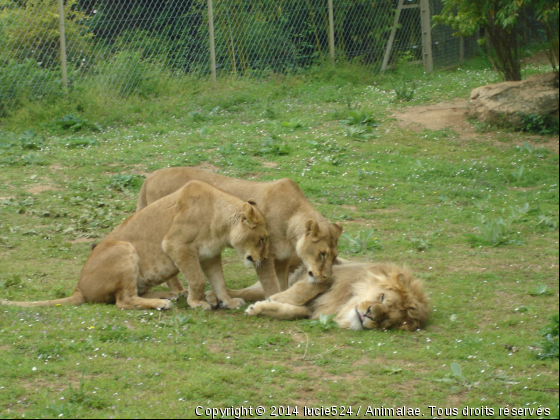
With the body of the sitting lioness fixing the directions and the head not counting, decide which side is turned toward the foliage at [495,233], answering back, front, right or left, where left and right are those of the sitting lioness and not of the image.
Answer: front

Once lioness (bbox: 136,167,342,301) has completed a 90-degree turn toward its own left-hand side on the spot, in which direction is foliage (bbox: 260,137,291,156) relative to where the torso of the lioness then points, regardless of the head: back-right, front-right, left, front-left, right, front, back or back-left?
front

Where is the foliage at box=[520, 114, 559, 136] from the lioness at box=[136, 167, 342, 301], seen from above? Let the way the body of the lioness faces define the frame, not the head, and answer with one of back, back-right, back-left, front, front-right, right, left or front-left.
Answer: front-left

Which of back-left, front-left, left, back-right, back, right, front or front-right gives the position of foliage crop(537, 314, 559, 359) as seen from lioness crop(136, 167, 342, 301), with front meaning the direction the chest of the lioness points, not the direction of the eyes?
front-right

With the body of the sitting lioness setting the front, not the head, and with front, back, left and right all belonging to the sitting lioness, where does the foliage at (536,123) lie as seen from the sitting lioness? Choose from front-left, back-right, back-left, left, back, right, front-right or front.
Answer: front-left

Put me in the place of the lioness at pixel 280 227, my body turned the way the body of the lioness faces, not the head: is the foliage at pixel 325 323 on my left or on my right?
on my right

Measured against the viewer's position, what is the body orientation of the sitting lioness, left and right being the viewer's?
facing to the right of the viewer

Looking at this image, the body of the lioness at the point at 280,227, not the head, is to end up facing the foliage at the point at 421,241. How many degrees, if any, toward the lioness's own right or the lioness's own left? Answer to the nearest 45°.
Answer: approximately 45° to the lioness's own left

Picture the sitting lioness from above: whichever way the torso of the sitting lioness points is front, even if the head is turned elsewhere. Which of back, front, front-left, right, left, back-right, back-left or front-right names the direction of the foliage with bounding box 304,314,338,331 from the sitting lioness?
front-right

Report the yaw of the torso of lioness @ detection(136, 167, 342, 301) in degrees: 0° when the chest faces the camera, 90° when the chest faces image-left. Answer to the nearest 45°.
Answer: approximately 270°

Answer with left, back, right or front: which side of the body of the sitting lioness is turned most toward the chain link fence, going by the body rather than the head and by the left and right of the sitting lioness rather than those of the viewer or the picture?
left

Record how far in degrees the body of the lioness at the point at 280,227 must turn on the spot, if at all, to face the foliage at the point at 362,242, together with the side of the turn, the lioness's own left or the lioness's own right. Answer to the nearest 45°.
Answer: approximately 45° to the lioness's own left

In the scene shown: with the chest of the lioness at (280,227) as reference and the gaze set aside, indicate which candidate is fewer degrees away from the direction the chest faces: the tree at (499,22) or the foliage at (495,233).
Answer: the foliage
